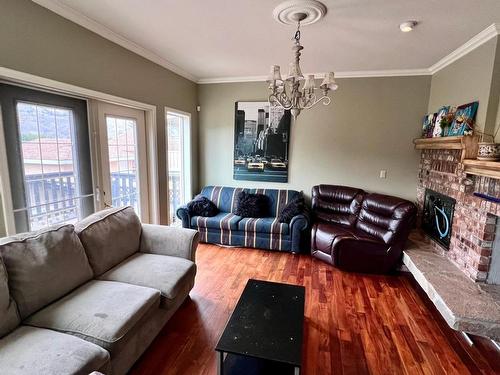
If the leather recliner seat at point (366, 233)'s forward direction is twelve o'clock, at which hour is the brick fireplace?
The brick fireplace is roughly at 8 o'clock from the leather recliner seat.

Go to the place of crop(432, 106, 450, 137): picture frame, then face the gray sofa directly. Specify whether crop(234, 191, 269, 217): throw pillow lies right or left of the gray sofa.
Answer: right

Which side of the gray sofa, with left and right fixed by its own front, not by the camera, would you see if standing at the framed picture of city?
left

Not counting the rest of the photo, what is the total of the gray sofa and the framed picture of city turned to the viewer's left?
0

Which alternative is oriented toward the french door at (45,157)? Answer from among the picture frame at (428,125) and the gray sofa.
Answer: the picture frame

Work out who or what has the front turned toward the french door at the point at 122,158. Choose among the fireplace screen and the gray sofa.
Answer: the fireplace screen

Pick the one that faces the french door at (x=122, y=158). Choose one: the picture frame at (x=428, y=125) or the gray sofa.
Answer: the picture frame

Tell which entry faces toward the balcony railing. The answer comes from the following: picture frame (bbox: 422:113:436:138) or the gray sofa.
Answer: the picture frame

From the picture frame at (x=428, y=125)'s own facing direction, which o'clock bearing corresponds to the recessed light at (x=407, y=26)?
The recessed light is roughly at 11 o'clock from the picture frame.

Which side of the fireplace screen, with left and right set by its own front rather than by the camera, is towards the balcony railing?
front

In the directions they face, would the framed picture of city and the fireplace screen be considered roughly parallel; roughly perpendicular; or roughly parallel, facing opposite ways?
roughly perpendicular

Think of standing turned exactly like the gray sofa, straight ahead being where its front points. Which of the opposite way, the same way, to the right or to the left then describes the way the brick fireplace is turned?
the opposite way
